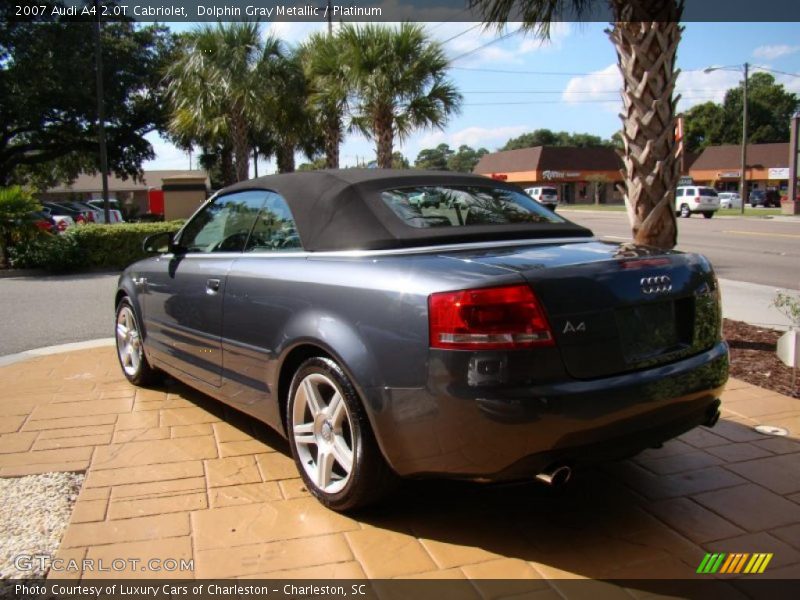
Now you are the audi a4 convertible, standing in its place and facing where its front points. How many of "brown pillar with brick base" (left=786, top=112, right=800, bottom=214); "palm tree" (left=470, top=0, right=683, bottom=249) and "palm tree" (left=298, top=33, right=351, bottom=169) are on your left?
0

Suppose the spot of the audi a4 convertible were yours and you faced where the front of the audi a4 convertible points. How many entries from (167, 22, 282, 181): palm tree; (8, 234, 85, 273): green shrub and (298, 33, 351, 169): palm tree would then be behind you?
0

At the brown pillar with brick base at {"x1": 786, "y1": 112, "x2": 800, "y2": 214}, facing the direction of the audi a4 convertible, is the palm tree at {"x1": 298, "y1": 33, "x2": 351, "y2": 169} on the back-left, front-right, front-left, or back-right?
front-right

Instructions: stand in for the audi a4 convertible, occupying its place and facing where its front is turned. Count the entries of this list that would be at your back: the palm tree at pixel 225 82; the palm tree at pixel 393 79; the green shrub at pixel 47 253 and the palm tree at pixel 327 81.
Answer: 0

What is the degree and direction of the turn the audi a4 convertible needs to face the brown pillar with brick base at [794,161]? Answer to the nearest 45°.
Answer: approximately 90° to its right

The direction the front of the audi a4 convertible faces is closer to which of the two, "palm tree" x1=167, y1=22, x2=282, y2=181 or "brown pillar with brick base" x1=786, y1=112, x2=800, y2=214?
the palm tree

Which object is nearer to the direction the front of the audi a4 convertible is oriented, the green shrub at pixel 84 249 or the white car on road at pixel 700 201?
the green shrub

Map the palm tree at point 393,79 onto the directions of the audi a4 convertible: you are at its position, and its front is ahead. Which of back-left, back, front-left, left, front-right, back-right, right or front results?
front-right

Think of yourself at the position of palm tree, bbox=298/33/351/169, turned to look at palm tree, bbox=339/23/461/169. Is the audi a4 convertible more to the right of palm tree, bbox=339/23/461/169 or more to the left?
right

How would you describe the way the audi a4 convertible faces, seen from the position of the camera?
facing away from the viewer and to the left of the viewer

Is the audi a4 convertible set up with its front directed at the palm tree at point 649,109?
no

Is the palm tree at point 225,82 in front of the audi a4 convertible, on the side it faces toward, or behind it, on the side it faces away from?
in front

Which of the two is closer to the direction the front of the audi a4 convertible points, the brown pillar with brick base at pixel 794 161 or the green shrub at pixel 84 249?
the green shrub

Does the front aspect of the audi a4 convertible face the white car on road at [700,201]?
no

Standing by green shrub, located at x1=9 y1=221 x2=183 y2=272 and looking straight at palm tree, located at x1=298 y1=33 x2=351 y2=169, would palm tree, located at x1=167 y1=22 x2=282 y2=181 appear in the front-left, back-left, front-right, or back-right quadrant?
front-left
